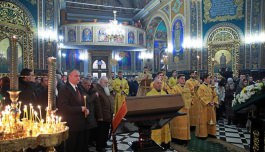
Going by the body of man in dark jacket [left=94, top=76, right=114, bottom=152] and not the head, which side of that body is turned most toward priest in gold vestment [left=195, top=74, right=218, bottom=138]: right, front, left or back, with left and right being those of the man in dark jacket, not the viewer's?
front

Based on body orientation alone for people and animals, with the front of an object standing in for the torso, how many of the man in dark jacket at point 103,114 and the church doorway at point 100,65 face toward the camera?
1

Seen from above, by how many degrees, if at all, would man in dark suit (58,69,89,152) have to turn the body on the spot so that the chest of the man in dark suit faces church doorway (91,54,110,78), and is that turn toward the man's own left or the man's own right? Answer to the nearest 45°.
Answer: approximately 135° to the man's own left

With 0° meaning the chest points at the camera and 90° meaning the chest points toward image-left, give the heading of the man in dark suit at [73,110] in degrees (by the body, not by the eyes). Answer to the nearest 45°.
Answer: approximately 315°

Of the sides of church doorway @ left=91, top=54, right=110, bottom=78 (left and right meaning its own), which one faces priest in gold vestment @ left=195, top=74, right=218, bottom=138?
front

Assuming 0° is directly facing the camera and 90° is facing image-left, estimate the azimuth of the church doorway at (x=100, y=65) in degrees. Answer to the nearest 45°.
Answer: approximately 0°

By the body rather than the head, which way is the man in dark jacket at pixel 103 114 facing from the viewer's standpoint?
to the viewer's right

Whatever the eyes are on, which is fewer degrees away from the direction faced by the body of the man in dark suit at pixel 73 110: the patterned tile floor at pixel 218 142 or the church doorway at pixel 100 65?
the patterned tile floor

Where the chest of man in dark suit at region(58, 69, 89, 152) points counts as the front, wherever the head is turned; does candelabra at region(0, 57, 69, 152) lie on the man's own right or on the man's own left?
on the man's own right

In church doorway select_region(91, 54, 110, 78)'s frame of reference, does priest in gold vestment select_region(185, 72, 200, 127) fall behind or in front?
in front
